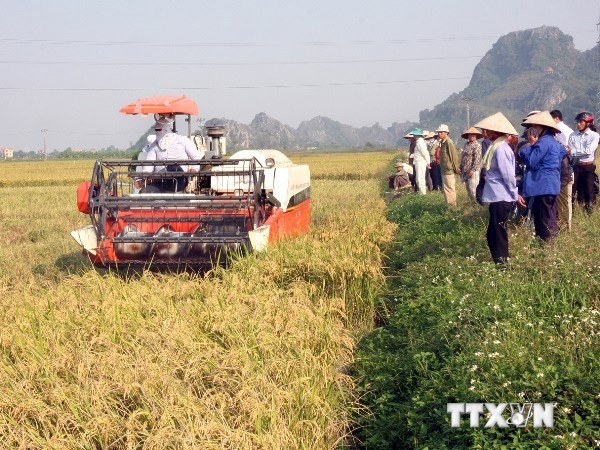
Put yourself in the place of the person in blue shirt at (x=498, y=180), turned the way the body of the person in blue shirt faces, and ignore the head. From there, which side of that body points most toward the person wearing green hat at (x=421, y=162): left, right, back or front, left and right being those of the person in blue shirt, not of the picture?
right

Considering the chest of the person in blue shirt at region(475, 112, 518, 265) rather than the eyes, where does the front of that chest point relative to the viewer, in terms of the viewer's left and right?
facing to the left of the viewer

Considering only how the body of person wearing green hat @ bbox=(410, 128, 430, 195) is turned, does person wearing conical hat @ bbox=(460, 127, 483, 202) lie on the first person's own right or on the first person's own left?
on the first person's own left

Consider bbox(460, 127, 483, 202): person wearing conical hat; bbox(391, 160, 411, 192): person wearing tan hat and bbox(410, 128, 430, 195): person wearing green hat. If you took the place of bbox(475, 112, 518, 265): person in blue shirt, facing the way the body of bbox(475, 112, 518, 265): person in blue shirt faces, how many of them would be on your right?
3

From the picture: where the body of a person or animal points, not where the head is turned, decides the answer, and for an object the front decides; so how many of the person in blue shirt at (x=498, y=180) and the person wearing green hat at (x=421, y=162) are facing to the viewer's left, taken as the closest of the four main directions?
2

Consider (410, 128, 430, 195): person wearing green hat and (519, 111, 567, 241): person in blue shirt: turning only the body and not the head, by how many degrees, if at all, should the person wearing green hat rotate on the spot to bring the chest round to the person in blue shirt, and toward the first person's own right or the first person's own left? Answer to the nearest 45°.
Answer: approximately 90° to the first person's own left

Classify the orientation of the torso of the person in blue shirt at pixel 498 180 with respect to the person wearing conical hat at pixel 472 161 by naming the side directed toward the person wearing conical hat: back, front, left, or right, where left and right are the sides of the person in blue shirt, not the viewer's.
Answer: right

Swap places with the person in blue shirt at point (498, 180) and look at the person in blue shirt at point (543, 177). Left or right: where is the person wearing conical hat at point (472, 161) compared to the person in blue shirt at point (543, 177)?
left

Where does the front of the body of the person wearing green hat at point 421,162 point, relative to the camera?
to the viewer's left
